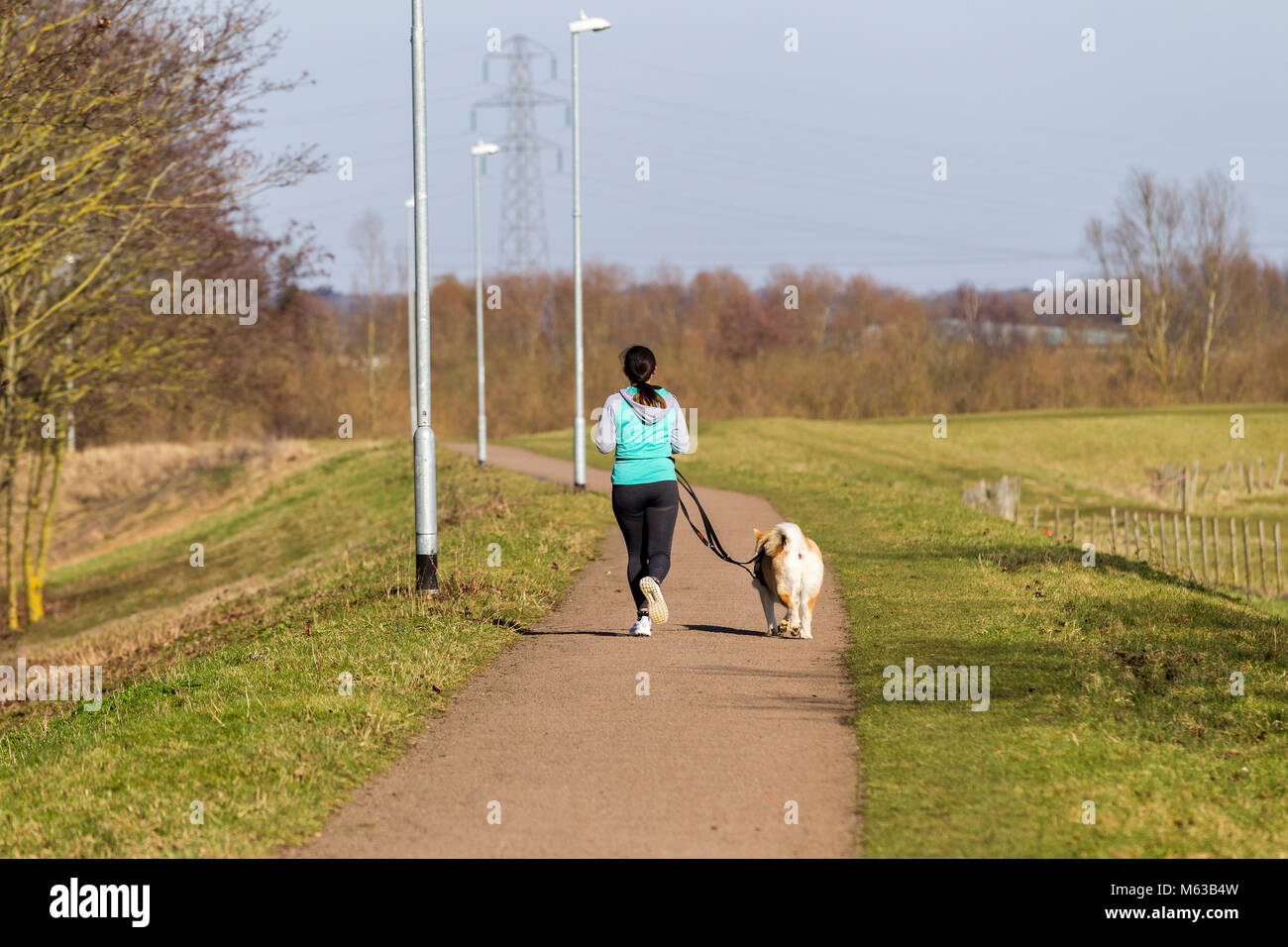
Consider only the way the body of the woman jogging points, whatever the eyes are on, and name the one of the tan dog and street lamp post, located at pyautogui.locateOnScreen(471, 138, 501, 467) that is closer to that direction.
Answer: the street lamp post

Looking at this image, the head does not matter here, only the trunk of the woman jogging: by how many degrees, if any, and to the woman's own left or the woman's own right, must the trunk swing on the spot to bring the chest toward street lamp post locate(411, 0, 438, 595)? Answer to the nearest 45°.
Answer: approximately 45° to the woman's own left

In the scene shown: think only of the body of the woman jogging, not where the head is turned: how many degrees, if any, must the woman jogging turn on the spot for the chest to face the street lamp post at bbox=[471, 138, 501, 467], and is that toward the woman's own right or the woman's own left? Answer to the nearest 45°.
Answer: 0° — they already face it

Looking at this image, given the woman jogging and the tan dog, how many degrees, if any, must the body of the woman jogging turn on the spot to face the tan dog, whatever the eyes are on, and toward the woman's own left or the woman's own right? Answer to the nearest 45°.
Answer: approximately 90° to the woman's own right

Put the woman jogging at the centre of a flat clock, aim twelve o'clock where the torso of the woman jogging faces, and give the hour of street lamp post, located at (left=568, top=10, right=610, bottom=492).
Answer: The street lamp post is roughly at 12 o'clock from the woman jogging.

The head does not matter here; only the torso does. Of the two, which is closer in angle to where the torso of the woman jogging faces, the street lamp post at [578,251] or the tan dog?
the street lamp post

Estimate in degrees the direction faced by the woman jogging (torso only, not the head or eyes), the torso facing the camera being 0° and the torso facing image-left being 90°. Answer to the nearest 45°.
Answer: approximately 180°
